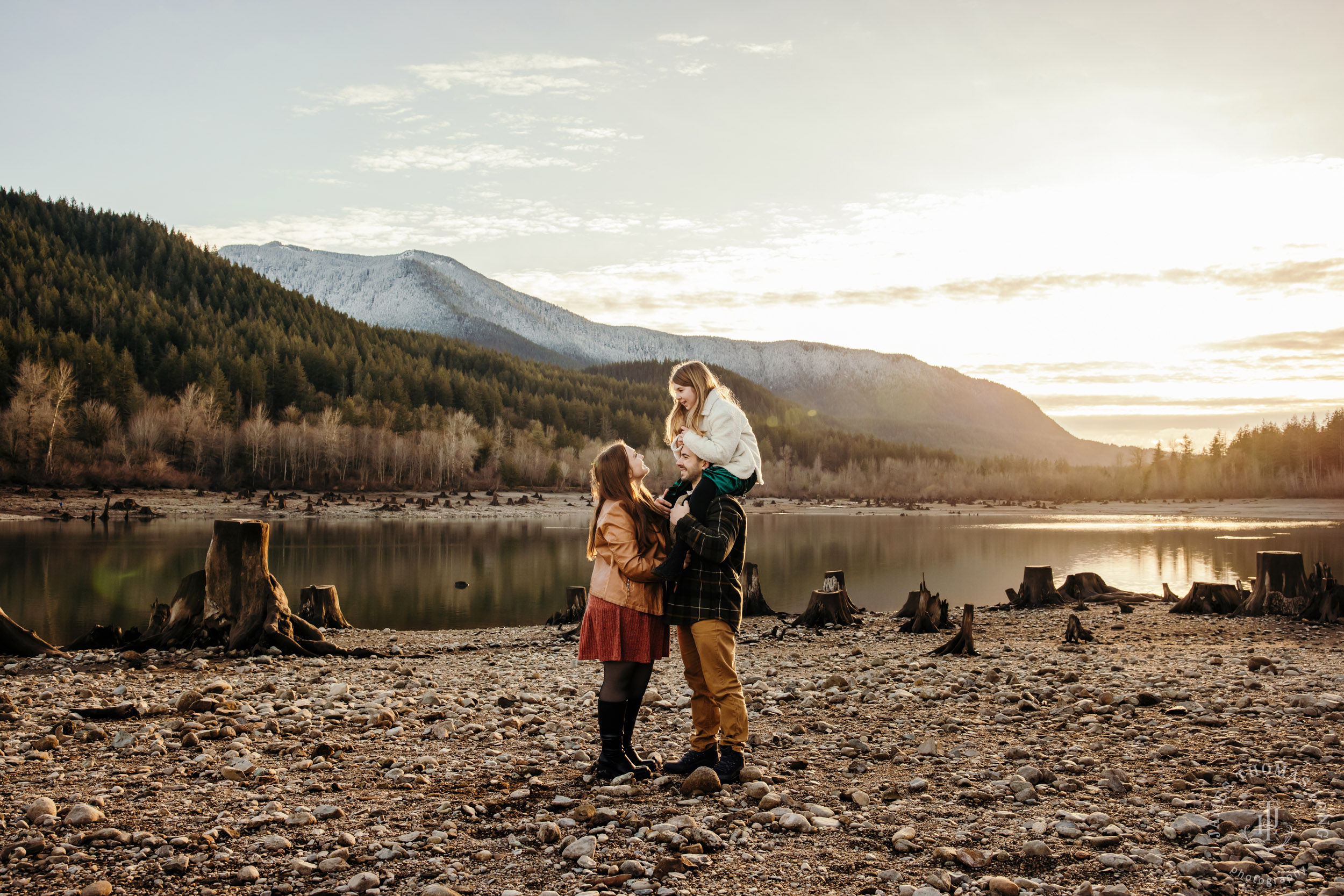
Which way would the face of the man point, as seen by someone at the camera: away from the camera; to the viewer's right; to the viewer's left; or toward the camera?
to the viewer's left

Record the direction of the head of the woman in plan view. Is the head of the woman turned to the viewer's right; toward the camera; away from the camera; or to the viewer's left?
to the viewer's right

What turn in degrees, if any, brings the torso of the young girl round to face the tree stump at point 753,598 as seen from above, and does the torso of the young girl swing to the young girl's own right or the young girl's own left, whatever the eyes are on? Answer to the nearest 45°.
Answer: approximately 90° to the young girl's own right

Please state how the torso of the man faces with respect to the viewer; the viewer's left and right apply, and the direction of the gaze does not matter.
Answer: facing to the left of the viewer

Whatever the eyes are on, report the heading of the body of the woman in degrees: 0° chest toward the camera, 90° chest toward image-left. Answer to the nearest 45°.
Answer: approximately 270°

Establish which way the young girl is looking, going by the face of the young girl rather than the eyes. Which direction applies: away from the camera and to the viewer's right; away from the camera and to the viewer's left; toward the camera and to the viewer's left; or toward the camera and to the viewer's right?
toward the camera and to the viewer's left

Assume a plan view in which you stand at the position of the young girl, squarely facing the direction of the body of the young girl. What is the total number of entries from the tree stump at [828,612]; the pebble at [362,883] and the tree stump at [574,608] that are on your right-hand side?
2

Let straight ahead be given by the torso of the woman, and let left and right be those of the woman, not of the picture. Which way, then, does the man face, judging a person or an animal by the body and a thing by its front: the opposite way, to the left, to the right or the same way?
the opposite way

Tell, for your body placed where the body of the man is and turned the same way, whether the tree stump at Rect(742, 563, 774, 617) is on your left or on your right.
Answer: on your right

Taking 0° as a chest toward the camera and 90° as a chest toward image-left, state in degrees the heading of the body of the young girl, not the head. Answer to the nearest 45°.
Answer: approximately 90°

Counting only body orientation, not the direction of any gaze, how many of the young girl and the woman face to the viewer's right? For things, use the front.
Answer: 1
